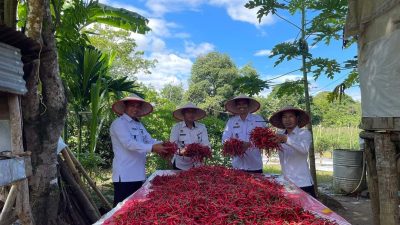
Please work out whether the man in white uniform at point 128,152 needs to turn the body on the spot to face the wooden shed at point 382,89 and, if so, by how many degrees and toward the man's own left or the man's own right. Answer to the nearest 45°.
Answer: approximately 45° to the man's own left

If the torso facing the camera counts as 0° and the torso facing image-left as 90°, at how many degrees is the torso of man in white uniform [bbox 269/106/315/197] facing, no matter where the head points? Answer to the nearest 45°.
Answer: approximately 45°

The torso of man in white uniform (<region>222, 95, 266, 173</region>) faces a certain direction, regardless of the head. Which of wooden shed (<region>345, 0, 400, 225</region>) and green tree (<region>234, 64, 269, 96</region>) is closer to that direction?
the wooden shed

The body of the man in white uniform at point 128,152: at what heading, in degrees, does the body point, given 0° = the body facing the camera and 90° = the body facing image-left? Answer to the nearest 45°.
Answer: approximately 315°

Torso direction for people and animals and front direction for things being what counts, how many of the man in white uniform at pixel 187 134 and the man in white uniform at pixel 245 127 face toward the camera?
2

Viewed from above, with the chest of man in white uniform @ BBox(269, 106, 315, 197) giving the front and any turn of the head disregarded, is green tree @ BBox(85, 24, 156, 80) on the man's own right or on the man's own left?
on the man's own right

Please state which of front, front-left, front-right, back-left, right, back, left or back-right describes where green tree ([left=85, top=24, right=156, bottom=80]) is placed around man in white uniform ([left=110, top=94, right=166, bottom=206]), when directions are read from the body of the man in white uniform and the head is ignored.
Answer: back-left

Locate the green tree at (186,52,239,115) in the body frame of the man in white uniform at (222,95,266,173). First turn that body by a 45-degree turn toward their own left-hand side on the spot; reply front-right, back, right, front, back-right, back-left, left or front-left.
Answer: back-left

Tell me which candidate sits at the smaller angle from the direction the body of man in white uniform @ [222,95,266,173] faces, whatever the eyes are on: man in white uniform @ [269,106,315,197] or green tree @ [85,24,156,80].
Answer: the man in white uniform @ [269,106,315,197]
